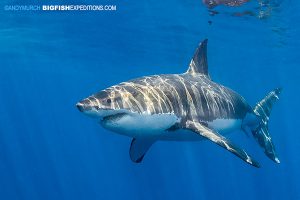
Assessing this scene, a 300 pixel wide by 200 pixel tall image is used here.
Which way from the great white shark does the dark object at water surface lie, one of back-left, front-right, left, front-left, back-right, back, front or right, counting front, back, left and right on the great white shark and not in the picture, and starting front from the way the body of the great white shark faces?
back-right

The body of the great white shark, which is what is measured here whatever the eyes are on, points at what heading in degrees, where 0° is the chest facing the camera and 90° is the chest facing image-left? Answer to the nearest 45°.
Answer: approximately 45°
